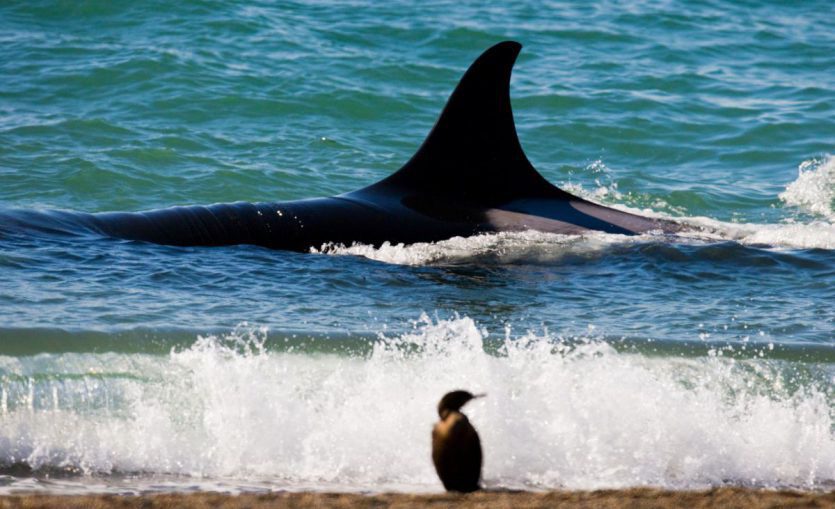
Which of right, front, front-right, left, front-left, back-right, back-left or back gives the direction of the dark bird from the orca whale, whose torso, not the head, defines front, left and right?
left

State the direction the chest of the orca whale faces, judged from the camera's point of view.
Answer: to the viewer's left
